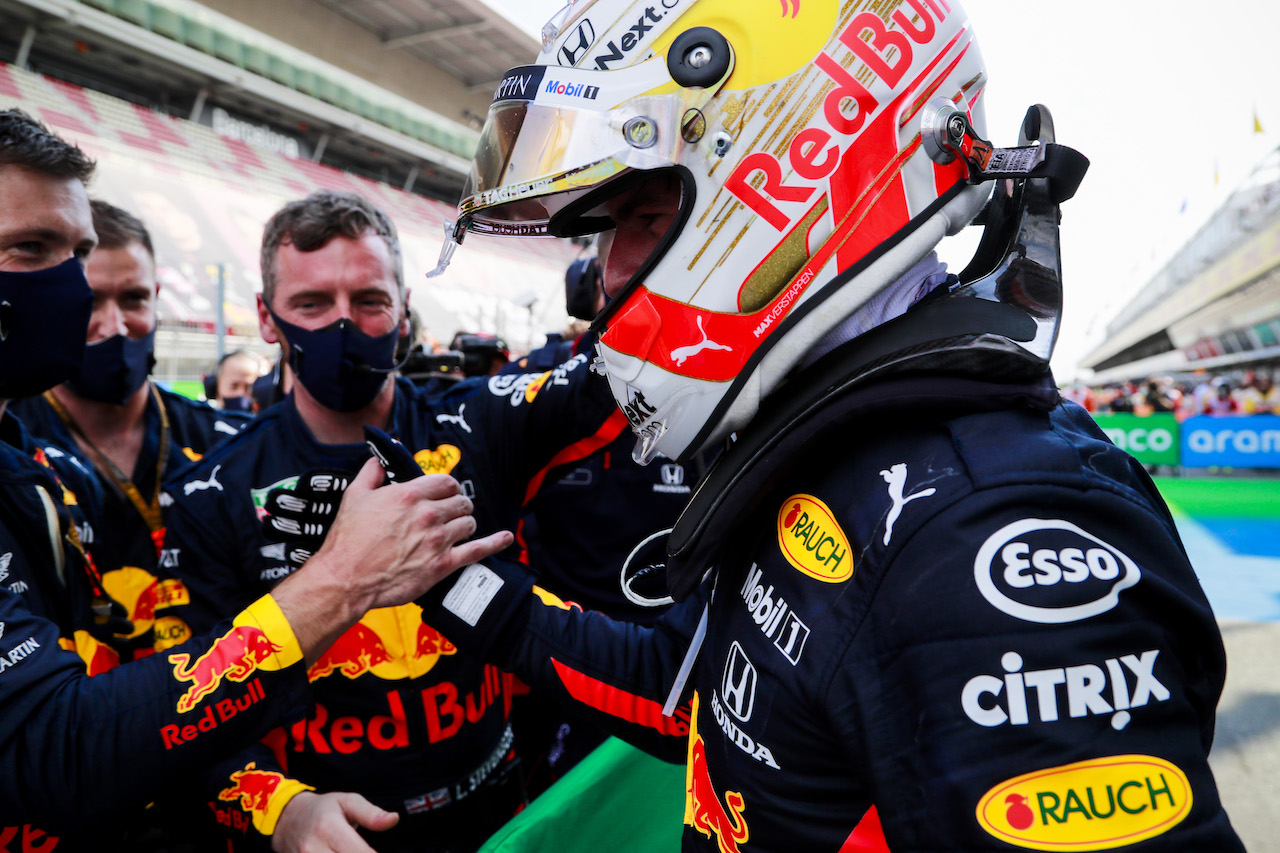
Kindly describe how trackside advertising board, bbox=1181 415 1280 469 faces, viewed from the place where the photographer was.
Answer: facing the viewer

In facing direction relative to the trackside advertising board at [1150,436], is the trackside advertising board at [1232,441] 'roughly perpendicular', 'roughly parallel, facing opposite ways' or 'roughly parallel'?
roughly parallel

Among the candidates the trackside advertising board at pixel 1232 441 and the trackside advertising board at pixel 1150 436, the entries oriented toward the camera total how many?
2

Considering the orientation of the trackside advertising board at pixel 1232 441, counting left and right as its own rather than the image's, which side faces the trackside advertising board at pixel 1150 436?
right

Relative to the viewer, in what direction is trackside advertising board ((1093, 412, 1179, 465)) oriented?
toward the camera

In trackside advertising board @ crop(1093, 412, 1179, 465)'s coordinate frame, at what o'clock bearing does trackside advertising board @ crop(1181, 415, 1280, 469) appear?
trackside advertising board @ crop(1181, 415, 1280, 469) is roughly at 9 o'clock from trackside advertising board @ crop(1093, 412, 1179, 465).
